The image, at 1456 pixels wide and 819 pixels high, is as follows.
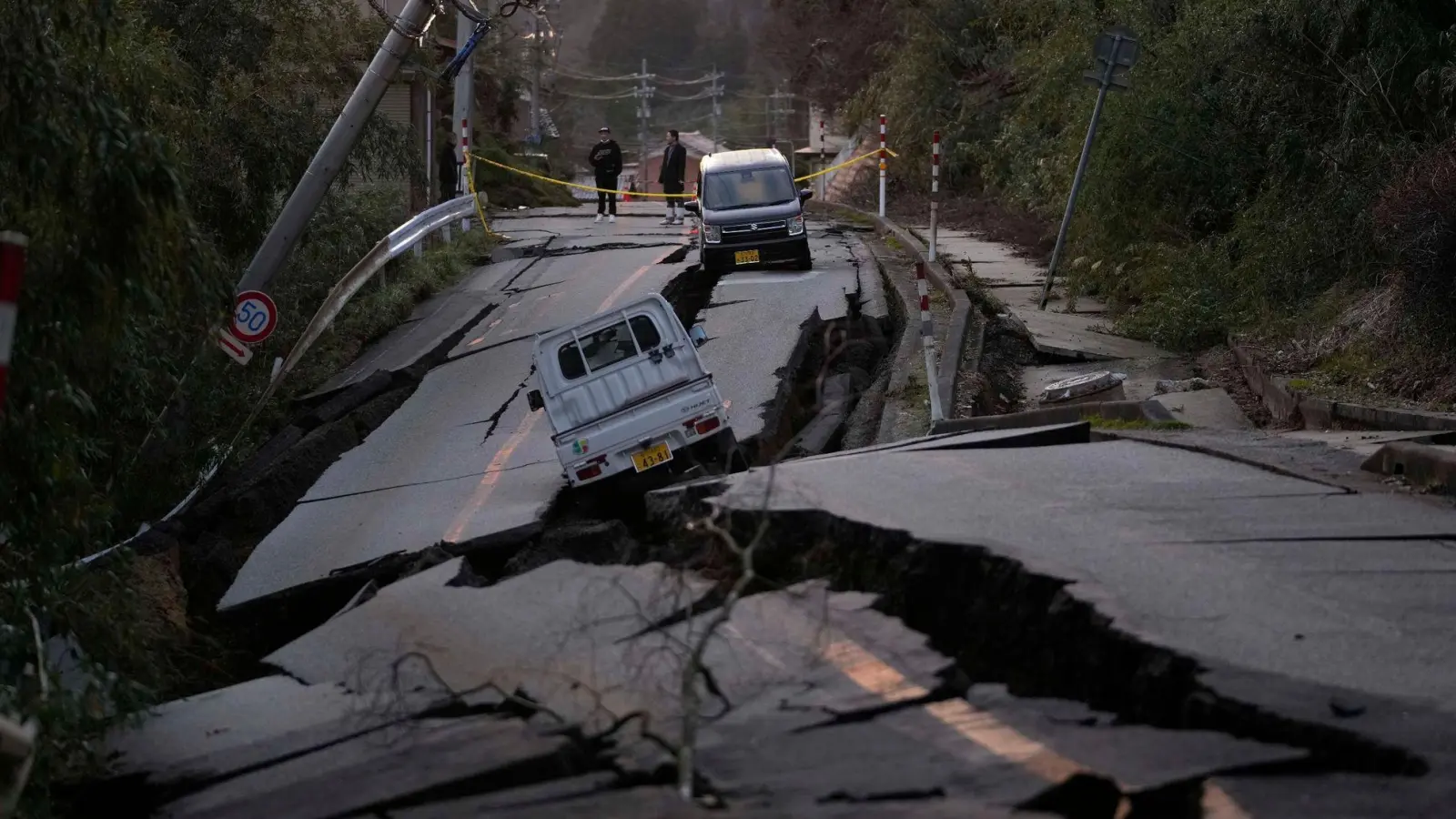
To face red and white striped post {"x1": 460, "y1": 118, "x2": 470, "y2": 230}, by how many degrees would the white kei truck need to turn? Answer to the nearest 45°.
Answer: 0° — it already faces it

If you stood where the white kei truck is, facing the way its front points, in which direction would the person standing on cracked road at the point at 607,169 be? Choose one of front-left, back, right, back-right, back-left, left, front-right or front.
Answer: front

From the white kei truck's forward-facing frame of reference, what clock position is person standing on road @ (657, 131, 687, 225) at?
The person standing on road is roughly at 12 o'clock from the white kei truck.

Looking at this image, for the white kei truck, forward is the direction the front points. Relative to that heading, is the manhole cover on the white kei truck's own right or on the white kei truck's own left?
on the white kei truck's own right

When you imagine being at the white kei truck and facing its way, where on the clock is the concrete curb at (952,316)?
The concrete curb is roughly at 1 o'clock from the white kei truck.

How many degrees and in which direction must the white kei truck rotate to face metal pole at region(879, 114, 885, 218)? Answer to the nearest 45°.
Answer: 0° — it already faces it

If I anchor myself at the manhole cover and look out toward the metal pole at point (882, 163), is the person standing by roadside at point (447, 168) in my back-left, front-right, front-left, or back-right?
front-left

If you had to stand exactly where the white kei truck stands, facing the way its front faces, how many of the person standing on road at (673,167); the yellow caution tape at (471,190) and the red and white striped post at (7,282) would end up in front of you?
2

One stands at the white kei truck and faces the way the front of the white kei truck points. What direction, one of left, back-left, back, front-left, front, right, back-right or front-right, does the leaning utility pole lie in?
front-left

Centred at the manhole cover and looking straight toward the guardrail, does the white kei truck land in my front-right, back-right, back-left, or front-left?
front-left

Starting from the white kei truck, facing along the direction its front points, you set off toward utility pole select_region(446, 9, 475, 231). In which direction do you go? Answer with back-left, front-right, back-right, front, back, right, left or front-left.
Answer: front

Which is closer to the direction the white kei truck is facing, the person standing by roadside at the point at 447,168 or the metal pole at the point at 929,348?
the person standing by roadside

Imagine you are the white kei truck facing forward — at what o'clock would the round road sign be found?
The round road sign is roughly at 10 o'clock from the white kei truck.

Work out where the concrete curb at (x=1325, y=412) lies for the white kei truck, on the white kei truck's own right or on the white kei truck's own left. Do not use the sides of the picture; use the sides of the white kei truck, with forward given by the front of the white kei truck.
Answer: on the white kei truck's own right

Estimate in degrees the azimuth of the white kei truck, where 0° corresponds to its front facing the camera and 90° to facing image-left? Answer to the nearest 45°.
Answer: approximately 180°

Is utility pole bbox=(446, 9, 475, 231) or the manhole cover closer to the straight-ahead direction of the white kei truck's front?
the utility pole
